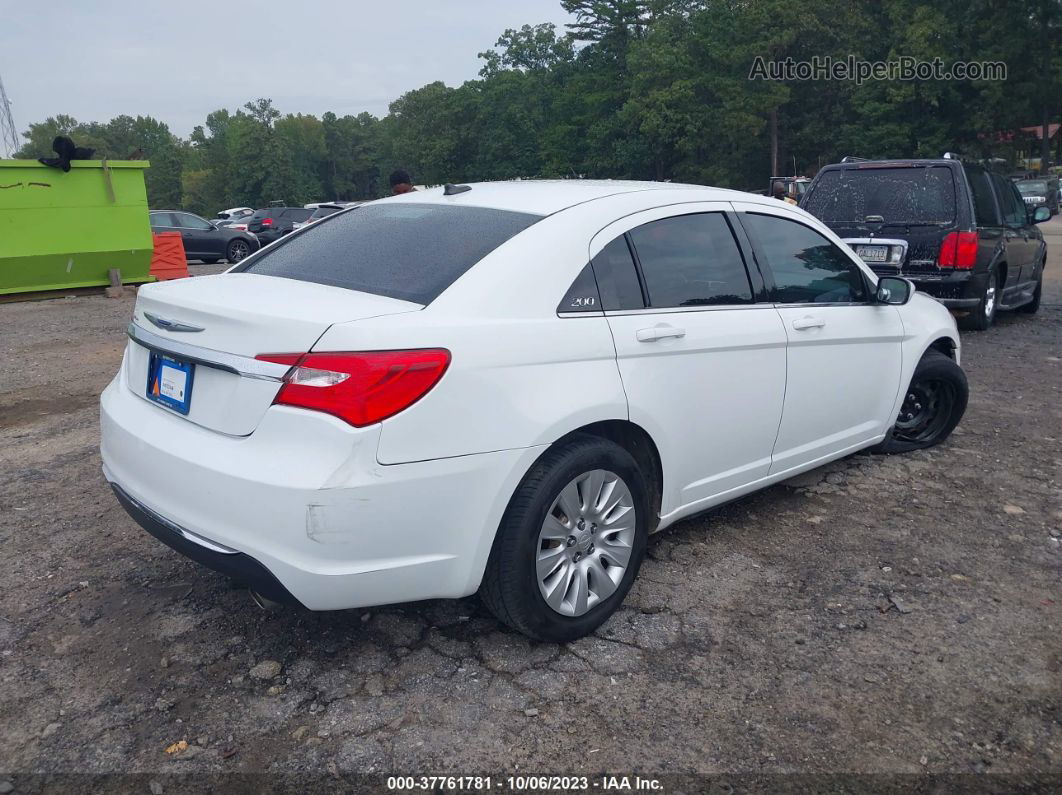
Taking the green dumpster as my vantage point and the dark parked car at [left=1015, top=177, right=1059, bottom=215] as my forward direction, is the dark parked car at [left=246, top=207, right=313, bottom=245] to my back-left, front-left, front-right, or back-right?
front-left

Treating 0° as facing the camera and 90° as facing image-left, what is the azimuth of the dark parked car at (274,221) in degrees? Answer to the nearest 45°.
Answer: approximately 225°

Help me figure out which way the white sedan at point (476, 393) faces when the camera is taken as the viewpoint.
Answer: facing away from the viewer and to the right of the viewer

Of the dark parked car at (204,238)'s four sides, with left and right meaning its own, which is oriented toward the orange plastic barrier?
right

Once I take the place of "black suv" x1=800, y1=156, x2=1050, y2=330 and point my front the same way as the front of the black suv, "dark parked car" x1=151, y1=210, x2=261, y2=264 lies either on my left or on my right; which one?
on my left

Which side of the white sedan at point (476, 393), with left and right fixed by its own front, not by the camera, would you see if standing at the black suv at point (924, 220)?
front

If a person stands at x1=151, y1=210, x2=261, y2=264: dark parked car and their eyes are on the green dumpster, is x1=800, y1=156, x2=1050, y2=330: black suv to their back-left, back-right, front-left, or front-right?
front-left

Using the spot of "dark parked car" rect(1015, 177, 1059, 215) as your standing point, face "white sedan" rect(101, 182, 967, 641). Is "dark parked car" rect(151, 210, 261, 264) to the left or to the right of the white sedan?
right

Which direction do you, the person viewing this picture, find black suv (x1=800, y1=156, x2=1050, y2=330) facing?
facing away from the viewer and to the right of the viewer

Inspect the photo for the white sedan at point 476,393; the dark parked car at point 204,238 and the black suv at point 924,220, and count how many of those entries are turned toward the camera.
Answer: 0

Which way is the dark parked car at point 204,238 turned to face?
to the viewer's right

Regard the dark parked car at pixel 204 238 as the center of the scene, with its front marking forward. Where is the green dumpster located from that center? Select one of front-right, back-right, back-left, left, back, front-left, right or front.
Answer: right
